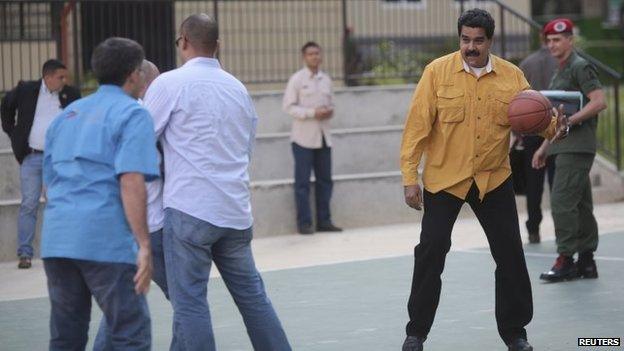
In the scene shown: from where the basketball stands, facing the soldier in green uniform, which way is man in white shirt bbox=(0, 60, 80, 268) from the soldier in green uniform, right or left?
left

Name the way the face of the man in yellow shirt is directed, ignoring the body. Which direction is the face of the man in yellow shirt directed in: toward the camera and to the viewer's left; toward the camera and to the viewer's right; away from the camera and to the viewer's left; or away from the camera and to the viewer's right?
toward the camera and to the viewer's left

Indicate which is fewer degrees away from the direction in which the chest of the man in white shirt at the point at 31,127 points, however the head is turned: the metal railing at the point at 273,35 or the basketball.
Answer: the basketball

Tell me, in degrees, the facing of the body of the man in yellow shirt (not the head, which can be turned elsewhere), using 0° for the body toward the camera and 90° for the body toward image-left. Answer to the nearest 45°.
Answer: approximately 0°

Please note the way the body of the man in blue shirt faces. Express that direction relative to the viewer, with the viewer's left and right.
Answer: facing away from the viewer and to the right of the viewer

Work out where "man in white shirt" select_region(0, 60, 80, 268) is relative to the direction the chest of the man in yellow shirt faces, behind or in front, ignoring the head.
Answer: behind

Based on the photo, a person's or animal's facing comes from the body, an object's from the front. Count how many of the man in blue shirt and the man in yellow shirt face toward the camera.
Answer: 1

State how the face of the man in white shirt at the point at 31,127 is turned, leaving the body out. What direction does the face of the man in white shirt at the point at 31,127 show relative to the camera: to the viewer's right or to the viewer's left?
to the viewer's right

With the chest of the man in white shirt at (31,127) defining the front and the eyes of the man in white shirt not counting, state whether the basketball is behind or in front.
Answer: in front

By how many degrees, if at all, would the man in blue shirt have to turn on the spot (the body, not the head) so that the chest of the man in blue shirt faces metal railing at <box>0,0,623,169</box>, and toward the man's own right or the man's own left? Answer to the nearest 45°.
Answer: approximately 45° to the man's own left
